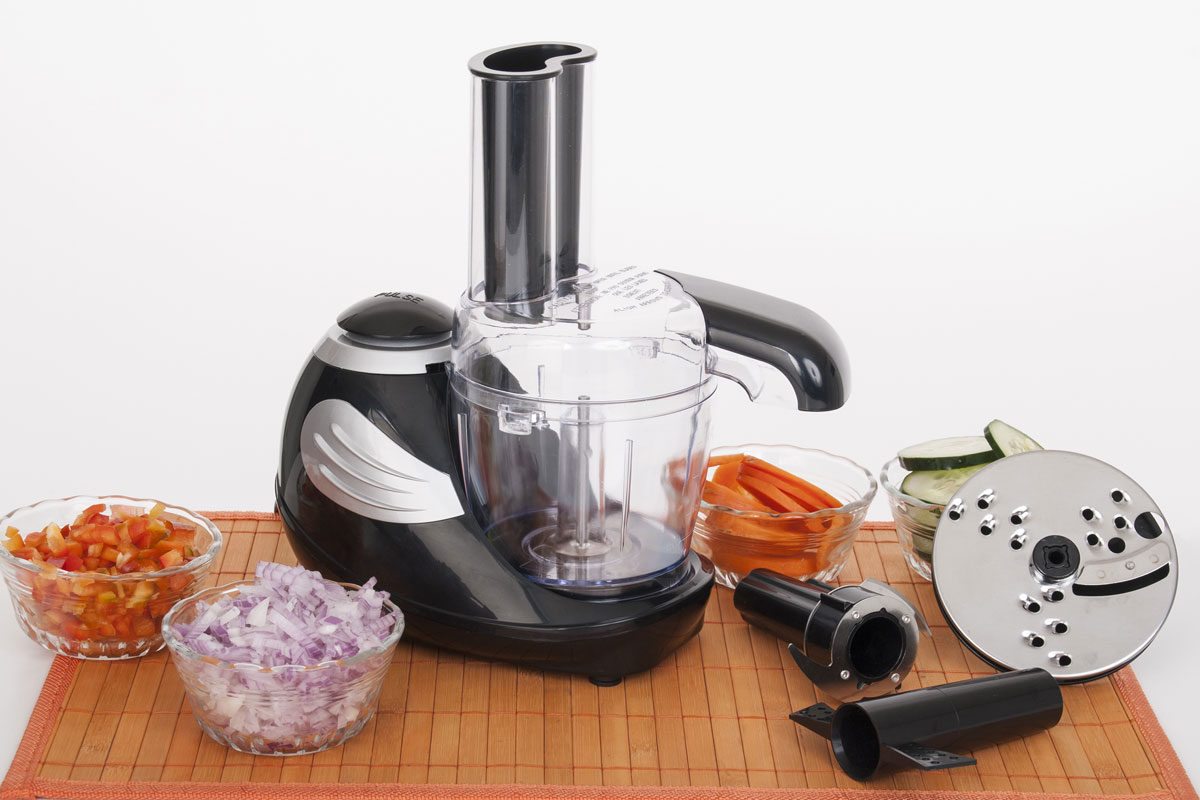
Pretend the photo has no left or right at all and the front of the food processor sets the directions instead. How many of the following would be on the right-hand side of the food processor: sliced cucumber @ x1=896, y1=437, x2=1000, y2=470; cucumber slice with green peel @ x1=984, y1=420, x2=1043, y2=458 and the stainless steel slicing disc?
0

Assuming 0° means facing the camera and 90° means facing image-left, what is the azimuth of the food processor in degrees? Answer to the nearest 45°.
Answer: approximately 315°

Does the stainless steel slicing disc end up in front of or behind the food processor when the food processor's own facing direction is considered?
in front

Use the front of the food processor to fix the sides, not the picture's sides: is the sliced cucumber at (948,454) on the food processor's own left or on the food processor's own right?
on the food processor's own left

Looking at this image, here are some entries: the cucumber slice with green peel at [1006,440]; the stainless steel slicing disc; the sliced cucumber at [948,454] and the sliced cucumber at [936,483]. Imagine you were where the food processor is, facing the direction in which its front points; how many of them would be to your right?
0
